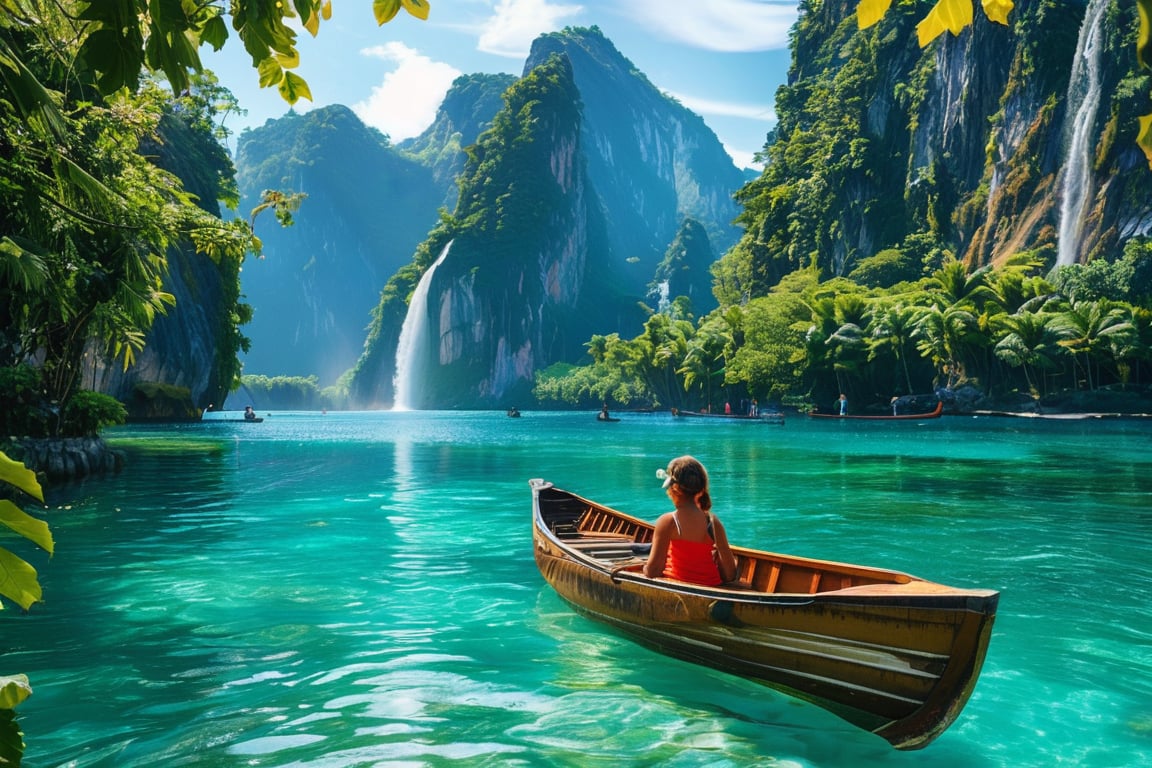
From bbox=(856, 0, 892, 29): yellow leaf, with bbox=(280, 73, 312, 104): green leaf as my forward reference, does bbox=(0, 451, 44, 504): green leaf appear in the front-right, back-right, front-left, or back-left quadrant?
front-left

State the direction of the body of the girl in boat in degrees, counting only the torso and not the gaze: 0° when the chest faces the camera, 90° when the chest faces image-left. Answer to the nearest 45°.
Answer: approximately 180°

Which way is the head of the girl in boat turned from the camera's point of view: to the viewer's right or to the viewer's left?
to the viewer's left

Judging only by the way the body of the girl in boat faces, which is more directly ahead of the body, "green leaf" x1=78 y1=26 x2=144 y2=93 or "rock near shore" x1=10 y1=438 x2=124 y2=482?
the rock near shore

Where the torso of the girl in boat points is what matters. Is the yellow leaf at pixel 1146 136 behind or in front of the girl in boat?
behind

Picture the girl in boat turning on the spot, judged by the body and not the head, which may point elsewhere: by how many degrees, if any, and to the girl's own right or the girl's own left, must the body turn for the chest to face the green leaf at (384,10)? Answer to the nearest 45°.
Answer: approximately 180°

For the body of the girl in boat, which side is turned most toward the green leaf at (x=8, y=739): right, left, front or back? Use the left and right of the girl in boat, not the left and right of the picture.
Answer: back

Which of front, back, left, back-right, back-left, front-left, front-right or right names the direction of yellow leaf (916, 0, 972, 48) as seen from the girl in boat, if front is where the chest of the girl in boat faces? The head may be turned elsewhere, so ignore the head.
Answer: back
